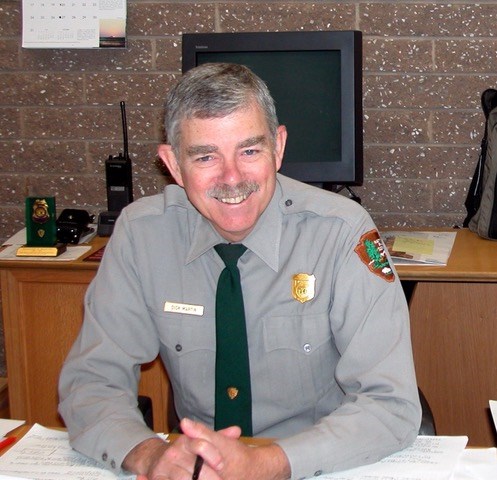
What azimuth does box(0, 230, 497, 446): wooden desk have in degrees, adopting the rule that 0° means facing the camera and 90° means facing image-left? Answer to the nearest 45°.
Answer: approximately 0°

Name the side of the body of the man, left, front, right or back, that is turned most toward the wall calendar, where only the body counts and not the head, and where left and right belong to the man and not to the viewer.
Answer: back

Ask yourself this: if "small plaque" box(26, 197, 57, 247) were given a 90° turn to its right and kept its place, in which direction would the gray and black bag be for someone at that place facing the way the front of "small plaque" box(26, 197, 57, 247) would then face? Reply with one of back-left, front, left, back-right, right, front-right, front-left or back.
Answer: back

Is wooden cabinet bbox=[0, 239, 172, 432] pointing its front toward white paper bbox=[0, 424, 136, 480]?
yes

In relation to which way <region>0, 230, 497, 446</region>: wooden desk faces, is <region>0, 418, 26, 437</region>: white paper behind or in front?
in front

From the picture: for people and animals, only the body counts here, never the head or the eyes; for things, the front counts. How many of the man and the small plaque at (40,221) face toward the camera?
2

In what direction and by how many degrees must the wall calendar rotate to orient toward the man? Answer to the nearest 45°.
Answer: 0° — it already faces them
